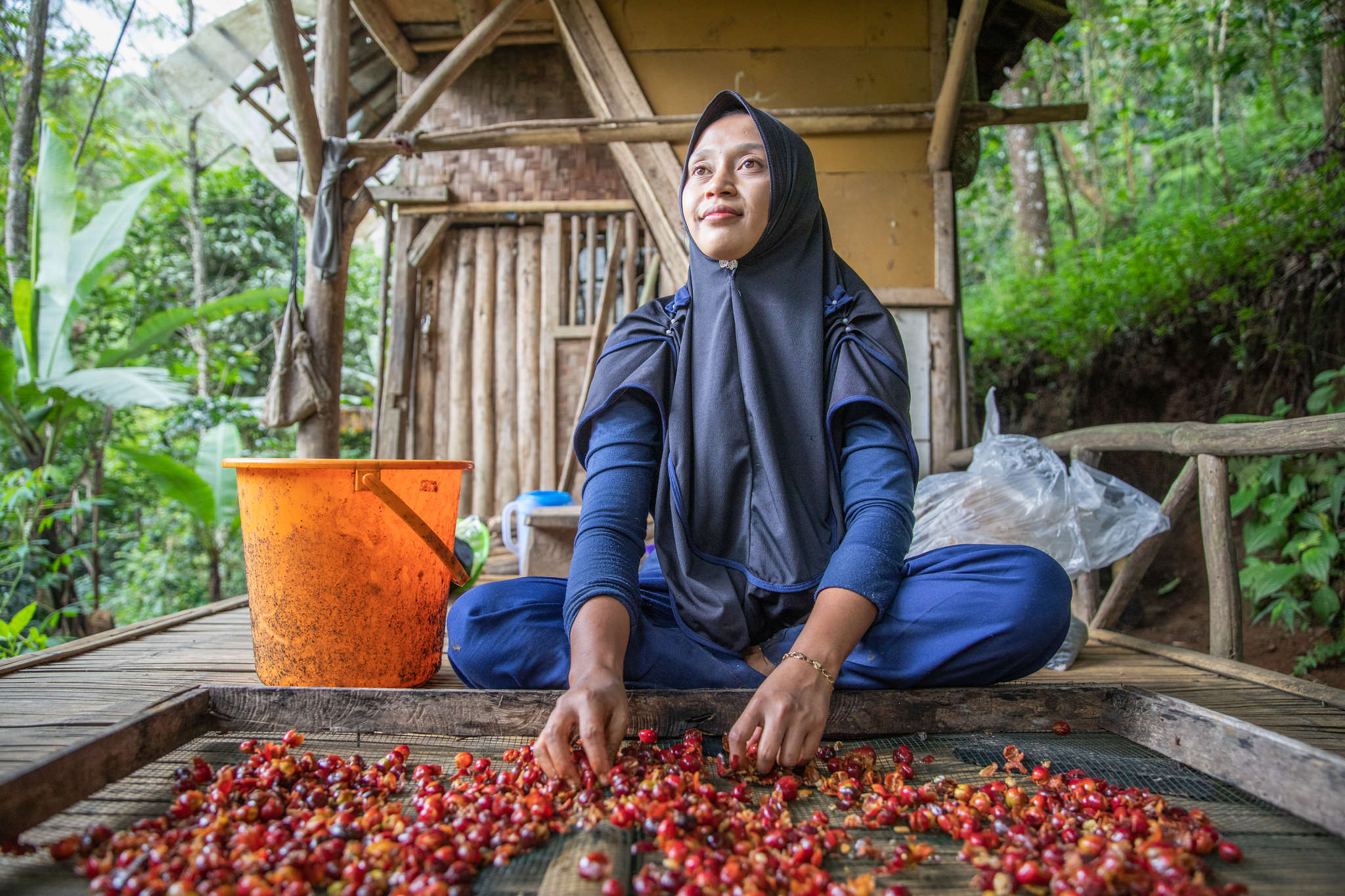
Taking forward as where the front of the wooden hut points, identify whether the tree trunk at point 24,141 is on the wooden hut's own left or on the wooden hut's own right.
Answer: on the wooden hut's own right

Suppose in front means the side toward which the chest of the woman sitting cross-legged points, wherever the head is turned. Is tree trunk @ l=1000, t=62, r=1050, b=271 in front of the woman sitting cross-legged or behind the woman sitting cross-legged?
behind

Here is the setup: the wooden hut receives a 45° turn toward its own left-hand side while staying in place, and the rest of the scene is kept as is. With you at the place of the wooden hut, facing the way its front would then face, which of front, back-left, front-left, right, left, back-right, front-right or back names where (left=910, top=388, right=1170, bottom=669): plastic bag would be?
front

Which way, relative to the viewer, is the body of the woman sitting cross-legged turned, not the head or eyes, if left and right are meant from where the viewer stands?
facing the viewer

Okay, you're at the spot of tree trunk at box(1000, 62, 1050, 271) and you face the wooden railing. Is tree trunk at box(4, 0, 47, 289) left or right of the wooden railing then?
right

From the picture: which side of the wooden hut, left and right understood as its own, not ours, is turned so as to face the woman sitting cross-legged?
front

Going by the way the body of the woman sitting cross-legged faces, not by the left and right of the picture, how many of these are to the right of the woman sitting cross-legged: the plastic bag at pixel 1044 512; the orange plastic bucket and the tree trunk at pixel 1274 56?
1

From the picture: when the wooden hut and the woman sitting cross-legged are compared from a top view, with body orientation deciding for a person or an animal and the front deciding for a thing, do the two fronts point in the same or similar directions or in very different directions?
same or similar directions

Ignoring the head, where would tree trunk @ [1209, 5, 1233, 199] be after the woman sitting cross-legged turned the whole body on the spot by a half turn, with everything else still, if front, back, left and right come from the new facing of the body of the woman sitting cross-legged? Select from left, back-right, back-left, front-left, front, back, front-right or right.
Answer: front-right

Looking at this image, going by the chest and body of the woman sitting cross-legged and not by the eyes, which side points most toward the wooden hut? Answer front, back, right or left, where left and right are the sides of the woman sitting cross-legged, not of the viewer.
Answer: back

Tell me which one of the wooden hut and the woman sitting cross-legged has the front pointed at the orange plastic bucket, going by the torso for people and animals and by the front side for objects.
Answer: the wooden hut

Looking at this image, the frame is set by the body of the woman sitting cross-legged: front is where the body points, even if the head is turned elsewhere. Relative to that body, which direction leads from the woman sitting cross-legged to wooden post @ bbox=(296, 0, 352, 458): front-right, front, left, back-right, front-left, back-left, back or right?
back-right

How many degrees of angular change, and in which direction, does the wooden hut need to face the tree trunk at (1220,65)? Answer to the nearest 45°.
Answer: approximately 135° to its left

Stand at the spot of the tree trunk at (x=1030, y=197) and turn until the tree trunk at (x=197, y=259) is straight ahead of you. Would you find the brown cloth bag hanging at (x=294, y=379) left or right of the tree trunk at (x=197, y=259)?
left

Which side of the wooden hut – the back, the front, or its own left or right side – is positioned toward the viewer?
front

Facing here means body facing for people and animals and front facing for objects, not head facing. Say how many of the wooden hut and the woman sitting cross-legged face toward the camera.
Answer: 2

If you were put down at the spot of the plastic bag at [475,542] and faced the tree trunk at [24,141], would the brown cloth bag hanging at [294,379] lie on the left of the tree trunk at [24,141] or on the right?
left

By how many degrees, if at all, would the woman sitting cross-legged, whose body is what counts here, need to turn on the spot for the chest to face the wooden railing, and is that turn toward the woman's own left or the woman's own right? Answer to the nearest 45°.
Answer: approximately 135° to the woman's own left
